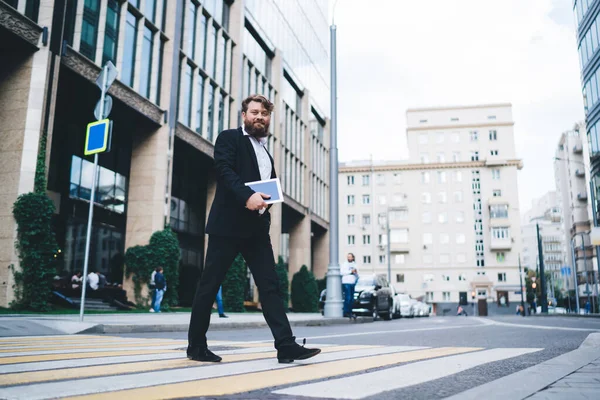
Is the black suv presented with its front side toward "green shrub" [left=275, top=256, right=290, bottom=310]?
no

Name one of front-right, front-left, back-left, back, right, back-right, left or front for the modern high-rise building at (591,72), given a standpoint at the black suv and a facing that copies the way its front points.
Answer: back

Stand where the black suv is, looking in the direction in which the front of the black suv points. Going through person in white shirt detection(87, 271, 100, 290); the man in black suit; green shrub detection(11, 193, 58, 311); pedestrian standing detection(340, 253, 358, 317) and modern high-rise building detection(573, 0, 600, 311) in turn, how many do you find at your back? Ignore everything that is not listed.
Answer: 1

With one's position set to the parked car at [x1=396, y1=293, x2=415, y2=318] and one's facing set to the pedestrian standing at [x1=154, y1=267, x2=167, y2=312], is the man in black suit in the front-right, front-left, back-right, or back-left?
front-left

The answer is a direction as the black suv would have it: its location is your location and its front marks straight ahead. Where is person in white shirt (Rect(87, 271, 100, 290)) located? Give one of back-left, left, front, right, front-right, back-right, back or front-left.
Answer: front-right

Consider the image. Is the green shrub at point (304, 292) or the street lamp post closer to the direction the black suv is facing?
the street lamp post

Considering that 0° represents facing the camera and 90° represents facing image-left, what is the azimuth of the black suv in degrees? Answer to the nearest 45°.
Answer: approximately 45°

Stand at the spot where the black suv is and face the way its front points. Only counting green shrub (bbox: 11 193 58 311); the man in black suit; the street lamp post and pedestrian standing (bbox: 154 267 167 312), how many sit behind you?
0

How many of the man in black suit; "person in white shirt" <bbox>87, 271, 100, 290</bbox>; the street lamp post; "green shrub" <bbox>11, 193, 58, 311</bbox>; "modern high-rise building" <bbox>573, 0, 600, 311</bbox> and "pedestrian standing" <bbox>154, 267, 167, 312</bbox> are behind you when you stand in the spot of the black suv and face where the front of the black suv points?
1

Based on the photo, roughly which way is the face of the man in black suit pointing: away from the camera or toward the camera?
toward the camera

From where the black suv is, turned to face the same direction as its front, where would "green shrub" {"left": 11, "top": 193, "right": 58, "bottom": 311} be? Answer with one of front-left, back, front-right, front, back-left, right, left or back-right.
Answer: front

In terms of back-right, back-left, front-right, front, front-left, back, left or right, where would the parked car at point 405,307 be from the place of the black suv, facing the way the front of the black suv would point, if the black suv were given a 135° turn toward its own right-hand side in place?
front
